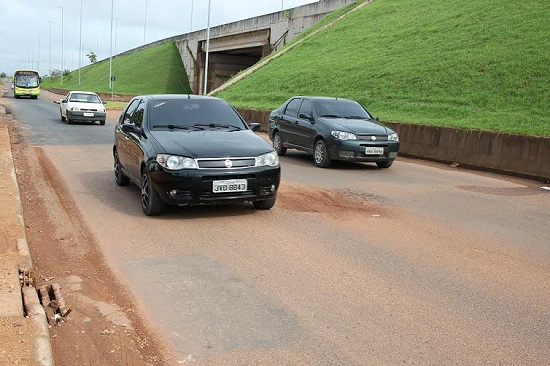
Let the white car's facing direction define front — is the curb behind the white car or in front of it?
in front

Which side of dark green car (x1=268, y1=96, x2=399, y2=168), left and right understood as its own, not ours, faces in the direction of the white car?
back

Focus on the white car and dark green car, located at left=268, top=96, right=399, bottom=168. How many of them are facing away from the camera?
0

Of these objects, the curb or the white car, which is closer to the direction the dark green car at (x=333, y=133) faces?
the curb

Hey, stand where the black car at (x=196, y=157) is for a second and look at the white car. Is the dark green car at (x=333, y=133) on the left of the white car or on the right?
right

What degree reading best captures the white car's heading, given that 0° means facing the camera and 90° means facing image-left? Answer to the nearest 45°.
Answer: approximately 0°

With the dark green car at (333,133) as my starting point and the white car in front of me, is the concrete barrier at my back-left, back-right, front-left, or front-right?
back-right

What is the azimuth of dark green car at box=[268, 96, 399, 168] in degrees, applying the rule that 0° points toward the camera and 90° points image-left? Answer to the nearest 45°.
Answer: approximately 315°

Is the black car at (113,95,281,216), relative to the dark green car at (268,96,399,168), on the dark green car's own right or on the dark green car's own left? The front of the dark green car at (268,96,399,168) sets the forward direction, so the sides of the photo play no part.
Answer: on the dark green car's own right

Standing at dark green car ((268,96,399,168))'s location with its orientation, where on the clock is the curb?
The curb is roughly at 2 o'clock from the dark green car.

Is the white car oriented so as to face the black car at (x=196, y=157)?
yes
